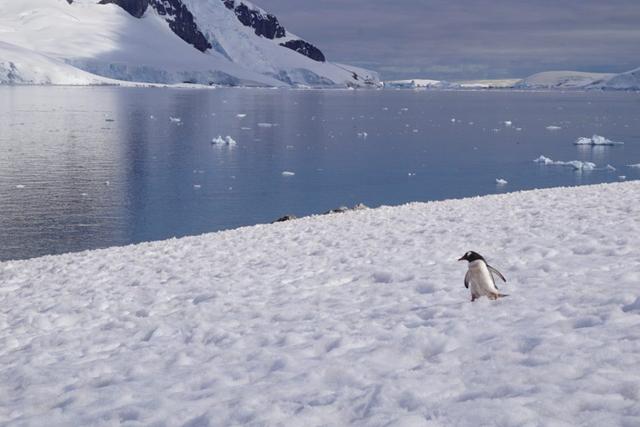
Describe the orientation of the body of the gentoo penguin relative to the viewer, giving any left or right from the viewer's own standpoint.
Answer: facing the viewer and to the left of the viewer
